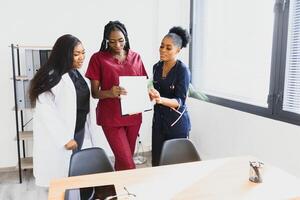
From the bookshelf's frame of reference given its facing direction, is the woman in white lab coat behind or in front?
in front

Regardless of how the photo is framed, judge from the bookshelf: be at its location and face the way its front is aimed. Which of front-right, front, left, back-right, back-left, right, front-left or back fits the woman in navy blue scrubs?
front-left

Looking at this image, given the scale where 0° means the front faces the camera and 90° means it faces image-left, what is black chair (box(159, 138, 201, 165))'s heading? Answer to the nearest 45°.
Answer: approximately 0°

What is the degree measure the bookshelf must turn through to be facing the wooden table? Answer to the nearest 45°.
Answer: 0° — it already faces it

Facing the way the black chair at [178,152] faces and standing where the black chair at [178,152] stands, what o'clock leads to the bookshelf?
The bookshelf is roughly at 4 o'clock from the black chair.

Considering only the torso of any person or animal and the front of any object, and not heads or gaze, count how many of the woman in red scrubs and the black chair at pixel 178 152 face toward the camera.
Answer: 2

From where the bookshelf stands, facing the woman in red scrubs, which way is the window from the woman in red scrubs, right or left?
left

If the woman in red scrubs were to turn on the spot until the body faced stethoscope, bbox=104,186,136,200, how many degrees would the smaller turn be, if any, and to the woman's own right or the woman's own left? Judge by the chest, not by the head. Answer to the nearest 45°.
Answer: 0° — they already face it

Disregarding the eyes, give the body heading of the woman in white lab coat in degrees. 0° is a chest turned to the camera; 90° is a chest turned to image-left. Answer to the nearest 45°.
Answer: approximately 315°

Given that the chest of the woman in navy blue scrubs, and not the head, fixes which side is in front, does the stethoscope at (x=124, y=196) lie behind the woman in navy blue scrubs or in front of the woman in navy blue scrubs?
in front

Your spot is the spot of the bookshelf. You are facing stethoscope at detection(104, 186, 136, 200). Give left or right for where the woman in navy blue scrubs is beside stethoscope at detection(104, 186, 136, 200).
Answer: left

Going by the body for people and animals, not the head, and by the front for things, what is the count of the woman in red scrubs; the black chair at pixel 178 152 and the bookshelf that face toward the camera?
3

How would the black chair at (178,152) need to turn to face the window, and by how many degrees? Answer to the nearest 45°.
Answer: approximately 135° to its left
